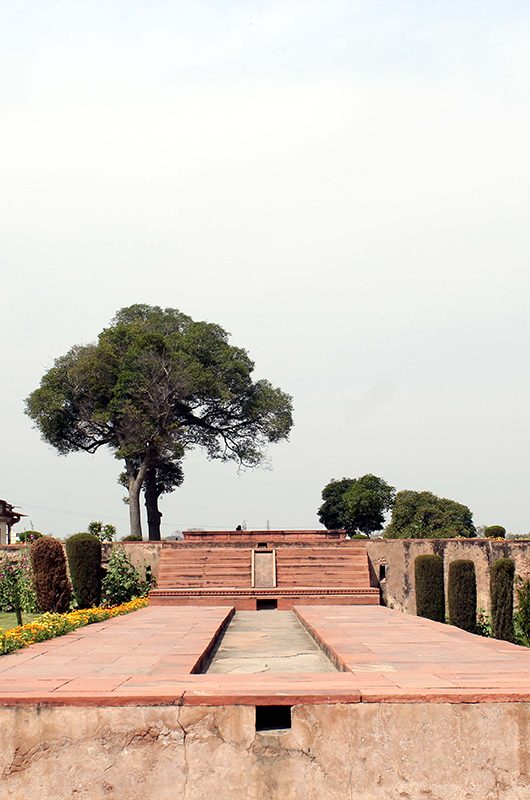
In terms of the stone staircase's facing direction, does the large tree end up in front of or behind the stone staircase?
behind

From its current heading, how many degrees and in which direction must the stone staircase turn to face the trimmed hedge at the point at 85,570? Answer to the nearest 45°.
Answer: approximately 45° to its right

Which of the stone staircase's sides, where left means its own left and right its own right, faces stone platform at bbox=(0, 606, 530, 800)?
front

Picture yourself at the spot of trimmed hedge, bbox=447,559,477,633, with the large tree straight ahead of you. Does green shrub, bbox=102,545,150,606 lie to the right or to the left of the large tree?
left

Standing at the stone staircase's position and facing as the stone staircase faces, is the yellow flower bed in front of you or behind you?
in front

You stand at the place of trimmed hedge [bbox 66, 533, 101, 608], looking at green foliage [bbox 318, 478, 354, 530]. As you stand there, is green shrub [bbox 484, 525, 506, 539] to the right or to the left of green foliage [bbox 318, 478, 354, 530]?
right

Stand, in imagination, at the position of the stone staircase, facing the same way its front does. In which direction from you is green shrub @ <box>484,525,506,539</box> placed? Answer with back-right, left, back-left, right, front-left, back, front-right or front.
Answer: back-left

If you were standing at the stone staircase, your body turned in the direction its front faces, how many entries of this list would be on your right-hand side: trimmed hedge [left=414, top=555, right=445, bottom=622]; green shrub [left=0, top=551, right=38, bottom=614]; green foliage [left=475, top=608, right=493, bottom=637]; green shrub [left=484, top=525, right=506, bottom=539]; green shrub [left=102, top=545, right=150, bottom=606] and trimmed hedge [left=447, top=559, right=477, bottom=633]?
2

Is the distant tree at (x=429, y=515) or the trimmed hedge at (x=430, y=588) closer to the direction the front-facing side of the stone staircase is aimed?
the trimmed hedge

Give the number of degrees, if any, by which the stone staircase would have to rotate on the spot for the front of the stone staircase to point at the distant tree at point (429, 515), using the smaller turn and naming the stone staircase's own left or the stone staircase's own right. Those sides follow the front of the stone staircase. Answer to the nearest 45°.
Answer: approximately 180°

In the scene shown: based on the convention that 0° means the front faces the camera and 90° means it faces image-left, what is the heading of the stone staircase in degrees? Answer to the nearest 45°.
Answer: approximately 0°
